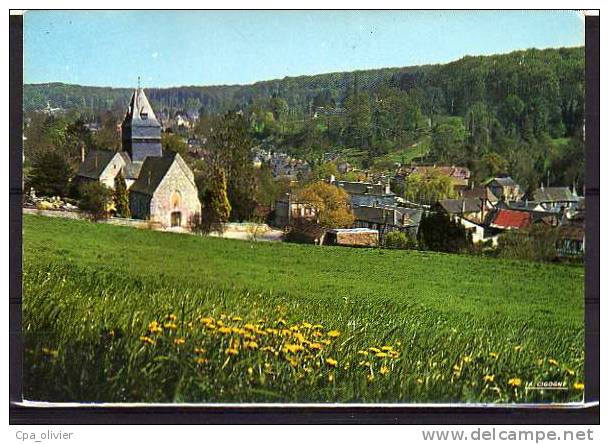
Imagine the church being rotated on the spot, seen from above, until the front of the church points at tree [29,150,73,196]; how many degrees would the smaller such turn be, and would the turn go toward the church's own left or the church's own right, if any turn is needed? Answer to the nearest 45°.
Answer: approximately 135° to the church's own right

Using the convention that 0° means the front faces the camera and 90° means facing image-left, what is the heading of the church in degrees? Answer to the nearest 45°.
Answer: approximately 315°

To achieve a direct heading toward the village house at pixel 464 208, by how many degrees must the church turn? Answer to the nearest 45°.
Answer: approximately 45° to its left

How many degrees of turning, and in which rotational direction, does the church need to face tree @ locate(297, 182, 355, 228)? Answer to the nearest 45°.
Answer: approximately 45° to its left

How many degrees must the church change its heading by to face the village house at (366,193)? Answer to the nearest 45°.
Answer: approximately 45° to its left
